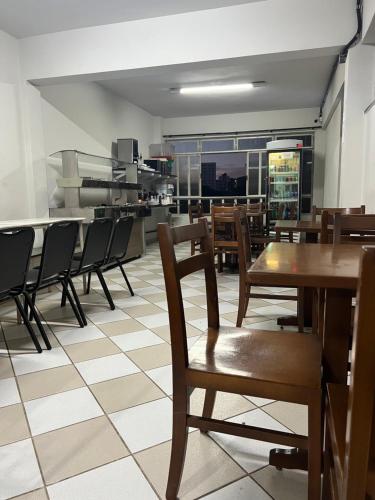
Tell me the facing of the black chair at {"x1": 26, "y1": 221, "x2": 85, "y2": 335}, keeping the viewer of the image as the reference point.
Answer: facing away from the viewer and to the left of the viewer

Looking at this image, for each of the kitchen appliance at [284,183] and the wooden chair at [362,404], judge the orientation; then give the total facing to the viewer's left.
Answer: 1

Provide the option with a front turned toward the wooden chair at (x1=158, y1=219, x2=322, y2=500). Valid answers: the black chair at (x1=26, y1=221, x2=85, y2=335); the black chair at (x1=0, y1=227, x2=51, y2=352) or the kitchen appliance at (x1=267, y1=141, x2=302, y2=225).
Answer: the kitchen appliance

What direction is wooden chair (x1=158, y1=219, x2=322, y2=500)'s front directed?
to the viewer's right

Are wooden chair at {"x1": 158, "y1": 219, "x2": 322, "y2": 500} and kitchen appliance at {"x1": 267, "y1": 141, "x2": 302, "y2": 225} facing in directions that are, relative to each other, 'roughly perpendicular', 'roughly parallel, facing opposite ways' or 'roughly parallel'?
roughly perpendicular

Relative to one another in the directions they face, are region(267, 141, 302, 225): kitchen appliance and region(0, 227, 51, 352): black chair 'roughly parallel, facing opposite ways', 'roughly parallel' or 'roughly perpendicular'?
roughly perpendicular

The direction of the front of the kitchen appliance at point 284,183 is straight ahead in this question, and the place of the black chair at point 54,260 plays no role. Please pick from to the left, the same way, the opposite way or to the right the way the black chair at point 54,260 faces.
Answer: to the right

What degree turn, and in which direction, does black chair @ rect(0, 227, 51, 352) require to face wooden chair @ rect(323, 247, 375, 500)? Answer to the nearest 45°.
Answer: approximately 135° to its left

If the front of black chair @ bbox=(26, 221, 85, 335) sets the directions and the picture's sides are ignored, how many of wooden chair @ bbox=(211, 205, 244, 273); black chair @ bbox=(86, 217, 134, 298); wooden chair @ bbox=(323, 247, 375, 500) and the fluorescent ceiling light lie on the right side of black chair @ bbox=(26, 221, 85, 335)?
3

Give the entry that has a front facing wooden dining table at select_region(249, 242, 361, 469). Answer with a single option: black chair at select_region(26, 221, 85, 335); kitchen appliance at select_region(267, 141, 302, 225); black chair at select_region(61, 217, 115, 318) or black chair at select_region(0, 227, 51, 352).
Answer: the kitchen appliance

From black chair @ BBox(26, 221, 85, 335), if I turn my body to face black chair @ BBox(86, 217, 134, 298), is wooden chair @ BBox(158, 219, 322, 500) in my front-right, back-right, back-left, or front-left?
back-right

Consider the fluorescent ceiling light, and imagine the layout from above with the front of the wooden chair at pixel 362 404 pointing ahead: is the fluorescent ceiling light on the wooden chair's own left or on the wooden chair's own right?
on the wooden chair's own right

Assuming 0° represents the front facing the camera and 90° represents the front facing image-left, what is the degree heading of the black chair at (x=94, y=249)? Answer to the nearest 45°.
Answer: approximately 135°

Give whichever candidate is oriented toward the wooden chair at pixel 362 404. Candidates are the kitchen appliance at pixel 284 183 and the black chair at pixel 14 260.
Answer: the kitchen appliance

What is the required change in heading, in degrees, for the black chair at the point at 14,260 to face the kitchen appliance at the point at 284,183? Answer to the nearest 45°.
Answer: approximately 90° to its right
